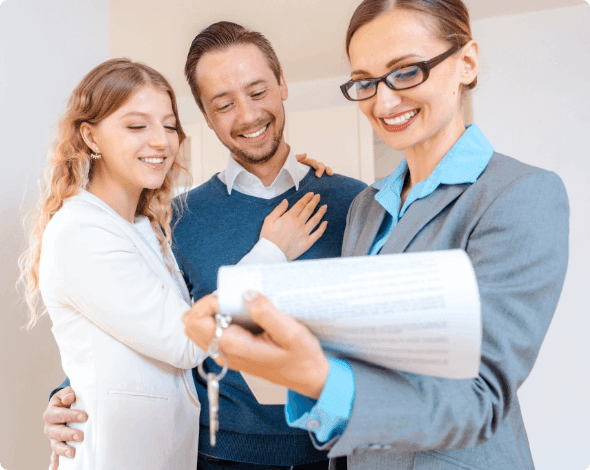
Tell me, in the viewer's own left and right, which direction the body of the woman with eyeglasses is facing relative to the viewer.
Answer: facing the viewer and to the left of the viewer

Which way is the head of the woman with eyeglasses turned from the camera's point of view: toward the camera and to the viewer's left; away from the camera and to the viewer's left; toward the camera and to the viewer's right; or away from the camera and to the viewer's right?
toward the camera and to the viewer's left

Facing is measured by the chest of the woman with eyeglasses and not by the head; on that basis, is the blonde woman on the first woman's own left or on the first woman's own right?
on the first woman's own right

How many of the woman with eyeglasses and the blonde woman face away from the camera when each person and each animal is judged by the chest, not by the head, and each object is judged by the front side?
0

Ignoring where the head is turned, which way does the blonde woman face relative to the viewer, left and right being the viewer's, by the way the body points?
facing the viewer and to the right of the viewer

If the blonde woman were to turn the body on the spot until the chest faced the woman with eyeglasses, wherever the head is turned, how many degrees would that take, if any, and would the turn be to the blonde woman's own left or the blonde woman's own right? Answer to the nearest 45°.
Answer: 0° — they already face them

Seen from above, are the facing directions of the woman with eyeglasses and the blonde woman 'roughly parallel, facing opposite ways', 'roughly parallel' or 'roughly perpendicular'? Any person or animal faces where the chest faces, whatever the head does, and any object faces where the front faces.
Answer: roughly perpendicular
